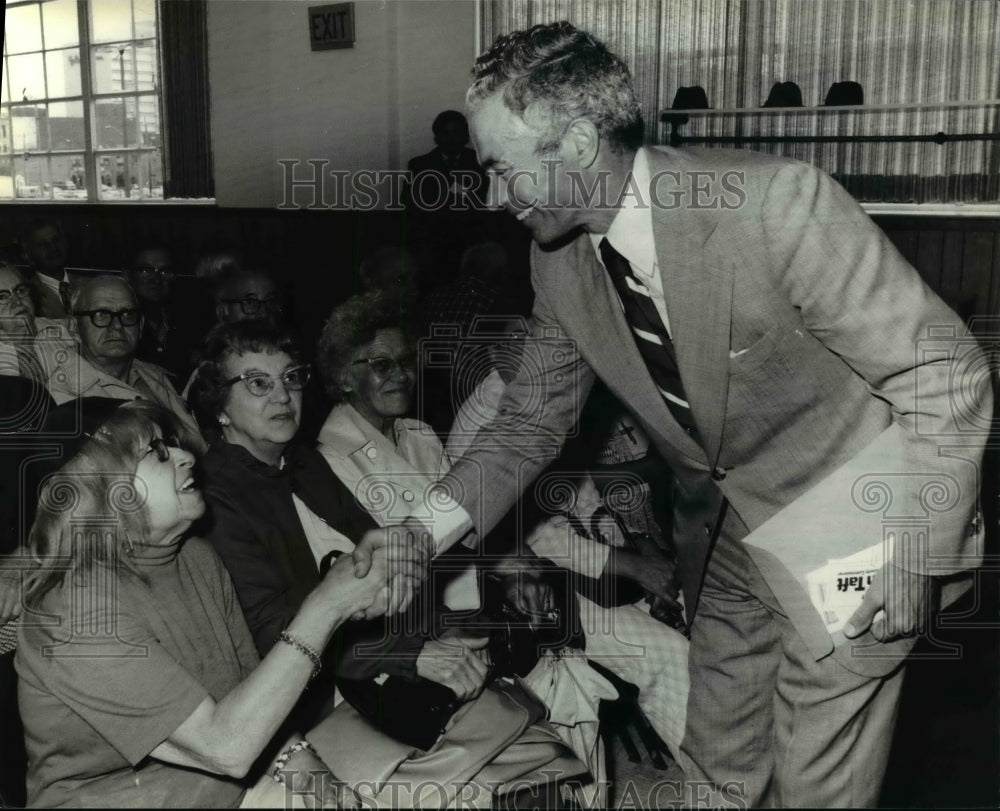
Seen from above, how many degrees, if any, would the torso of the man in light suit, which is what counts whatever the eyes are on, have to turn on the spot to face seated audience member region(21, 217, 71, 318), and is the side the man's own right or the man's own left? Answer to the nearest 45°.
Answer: approximately 90° to the man's own right

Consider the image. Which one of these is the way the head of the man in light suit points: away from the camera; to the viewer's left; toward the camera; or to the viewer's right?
to the viewer's left

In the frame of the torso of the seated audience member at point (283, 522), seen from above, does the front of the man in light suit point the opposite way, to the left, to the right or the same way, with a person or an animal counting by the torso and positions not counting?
to the right

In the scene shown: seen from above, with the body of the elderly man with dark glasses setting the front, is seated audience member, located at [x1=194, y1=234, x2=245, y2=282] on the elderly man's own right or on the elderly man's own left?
on the elderly man's own left

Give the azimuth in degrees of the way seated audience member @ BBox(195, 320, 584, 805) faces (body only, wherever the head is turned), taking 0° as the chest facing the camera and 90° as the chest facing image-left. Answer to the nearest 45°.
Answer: approximately 315°
